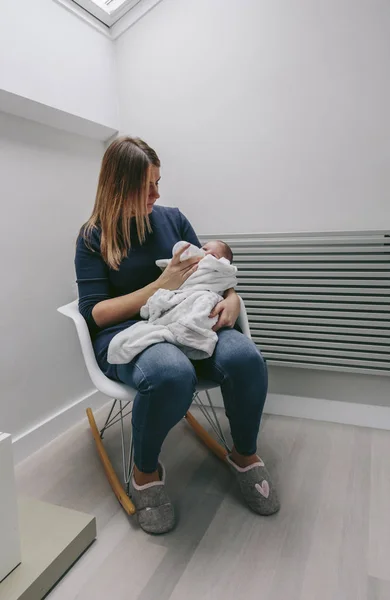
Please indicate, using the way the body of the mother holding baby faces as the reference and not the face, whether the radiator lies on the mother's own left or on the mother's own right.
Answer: on the mother's own left

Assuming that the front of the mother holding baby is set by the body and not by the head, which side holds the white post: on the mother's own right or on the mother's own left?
on the mother's own right

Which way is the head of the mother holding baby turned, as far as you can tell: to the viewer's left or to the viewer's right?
to the viewer's right

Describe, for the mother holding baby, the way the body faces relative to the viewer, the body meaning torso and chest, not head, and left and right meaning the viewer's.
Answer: facing the viewer and to the right of the viewer
